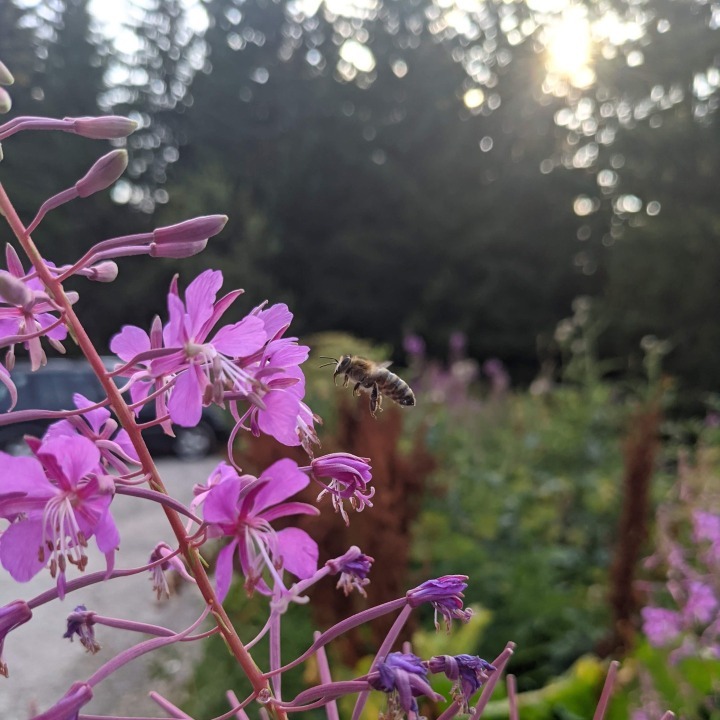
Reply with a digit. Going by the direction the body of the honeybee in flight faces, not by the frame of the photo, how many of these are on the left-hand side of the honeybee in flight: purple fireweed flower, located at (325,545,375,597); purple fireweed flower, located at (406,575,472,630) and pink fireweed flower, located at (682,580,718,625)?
2

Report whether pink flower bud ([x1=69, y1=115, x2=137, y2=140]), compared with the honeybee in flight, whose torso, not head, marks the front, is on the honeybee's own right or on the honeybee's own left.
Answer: on the honeybee's own left

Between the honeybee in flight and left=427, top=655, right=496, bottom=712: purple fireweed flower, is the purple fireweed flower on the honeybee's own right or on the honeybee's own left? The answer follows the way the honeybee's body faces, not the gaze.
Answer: on the honeybee's own left

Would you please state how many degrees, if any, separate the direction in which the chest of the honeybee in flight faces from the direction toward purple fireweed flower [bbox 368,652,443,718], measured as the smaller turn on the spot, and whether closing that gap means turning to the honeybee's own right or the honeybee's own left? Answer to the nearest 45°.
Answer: approximately 90° to the honeybee's own left

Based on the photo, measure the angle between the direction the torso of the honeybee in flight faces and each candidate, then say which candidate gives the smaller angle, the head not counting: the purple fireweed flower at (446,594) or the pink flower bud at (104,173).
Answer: the pink flower bud

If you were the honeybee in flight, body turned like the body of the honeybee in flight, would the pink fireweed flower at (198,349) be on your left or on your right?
on your left

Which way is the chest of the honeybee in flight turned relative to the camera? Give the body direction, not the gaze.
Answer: to the viewer's left

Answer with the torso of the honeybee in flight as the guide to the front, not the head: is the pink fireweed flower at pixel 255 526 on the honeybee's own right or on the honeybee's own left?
on the honeybee's own left

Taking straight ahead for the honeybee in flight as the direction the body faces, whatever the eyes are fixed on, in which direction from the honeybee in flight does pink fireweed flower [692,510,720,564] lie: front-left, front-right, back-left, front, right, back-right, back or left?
back-right

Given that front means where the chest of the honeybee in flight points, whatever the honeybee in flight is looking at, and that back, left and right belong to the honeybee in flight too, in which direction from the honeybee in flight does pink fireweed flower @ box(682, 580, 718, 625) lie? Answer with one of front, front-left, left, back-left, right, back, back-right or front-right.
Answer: back-right

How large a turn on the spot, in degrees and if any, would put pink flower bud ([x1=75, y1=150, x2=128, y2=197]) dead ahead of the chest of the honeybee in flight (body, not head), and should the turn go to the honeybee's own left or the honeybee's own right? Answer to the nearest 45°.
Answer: approximately 45° to the honeybee's own left

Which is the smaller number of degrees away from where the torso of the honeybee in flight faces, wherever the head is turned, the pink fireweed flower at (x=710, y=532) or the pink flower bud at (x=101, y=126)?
the pink flower bud

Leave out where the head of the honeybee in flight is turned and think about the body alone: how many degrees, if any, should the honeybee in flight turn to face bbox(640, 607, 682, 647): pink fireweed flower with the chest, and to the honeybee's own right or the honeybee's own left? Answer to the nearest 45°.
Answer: approximately 135° to the honeybee's own right
